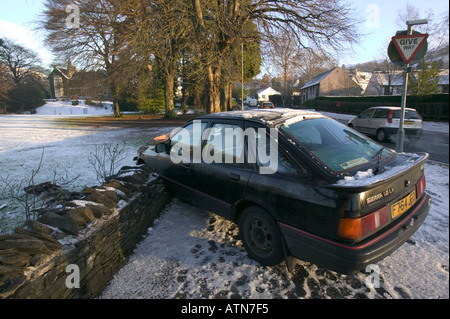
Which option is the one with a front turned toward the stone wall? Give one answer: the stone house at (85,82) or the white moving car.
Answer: the stone house

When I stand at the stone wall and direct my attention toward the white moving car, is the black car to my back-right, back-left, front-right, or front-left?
front-right

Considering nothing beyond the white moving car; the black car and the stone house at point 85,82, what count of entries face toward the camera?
1

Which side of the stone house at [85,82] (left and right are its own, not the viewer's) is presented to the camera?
front

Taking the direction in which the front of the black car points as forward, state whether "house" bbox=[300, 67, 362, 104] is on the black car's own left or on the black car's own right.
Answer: on the black car's own right

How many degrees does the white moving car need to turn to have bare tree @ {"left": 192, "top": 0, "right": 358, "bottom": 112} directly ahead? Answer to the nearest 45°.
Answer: approximately 45° to its left

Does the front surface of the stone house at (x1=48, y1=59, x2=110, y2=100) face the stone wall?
yes

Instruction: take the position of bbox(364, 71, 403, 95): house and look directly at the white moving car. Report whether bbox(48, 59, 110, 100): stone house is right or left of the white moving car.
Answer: right

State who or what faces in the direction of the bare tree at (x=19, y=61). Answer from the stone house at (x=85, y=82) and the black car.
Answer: the black car

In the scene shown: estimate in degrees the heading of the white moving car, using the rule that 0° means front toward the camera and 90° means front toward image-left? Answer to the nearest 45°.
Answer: approximately 135°

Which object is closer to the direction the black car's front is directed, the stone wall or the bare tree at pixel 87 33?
the bare tree

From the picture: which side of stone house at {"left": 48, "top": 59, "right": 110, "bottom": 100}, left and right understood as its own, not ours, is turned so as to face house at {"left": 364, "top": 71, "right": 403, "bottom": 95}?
left

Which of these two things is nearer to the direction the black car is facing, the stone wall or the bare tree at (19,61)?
the bare tree

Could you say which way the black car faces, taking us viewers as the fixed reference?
facing away from the viewer and to the left of the viewer

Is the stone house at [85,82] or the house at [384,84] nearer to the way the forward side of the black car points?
the stone house
